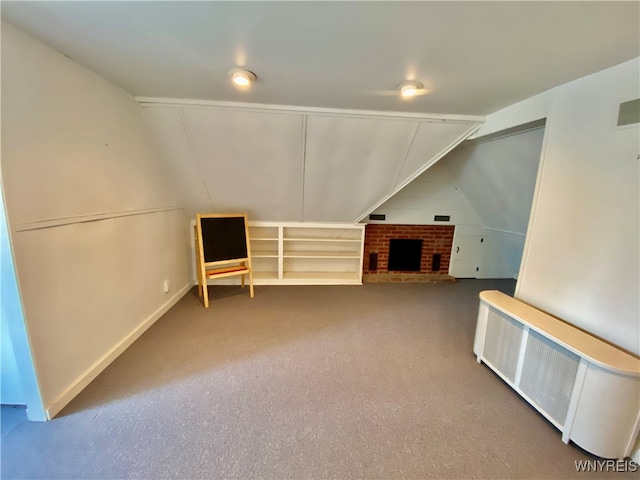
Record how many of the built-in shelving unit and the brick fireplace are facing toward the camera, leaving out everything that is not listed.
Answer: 2

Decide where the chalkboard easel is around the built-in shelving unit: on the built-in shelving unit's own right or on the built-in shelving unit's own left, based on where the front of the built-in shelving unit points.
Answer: on the built-in shelving unit's own right

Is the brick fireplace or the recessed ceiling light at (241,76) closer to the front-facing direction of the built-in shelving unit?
the recessed ceiling light

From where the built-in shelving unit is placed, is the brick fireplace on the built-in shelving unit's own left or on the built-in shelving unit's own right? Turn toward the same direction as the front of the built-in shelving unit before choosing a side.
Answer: on the built-in shelving unit's own left

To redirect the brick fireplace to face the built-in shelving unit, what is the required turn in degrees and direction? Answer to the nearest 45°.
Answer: approximately 45° to its right

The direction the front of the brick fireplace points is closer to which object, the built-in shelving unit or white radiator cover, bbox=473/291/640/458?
the white radiator cover

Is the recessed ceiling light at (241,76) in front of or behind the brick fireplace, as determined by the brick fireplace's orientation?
in front

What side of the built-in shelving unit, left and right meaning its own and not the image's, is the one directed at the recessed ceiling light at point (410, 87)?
front

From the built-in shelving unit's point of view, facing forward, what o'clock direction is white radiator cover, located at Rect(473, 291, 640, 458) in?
The white radiator cover is roughly at 11 o'clock from the built-in shelving unit.

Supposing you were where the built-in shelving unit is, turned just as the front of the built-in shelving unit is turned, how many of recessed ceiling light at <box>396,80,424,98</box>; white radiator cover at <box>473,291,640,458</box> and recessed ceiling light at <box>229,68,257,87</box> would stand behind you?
0

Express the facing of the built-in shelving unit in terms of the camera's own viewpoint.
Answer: facing the viewer

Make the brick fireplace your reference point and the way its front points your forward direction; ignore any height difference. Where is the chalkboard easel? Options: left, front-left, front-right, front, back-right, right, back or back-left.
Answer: front-right

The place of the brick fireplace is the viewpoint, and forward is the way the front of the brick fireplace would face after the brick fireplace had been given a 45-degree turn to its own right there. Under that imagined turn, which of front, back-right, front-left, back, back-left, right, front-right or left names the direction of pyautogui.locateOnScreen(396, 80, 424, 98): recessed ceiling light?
front-left
